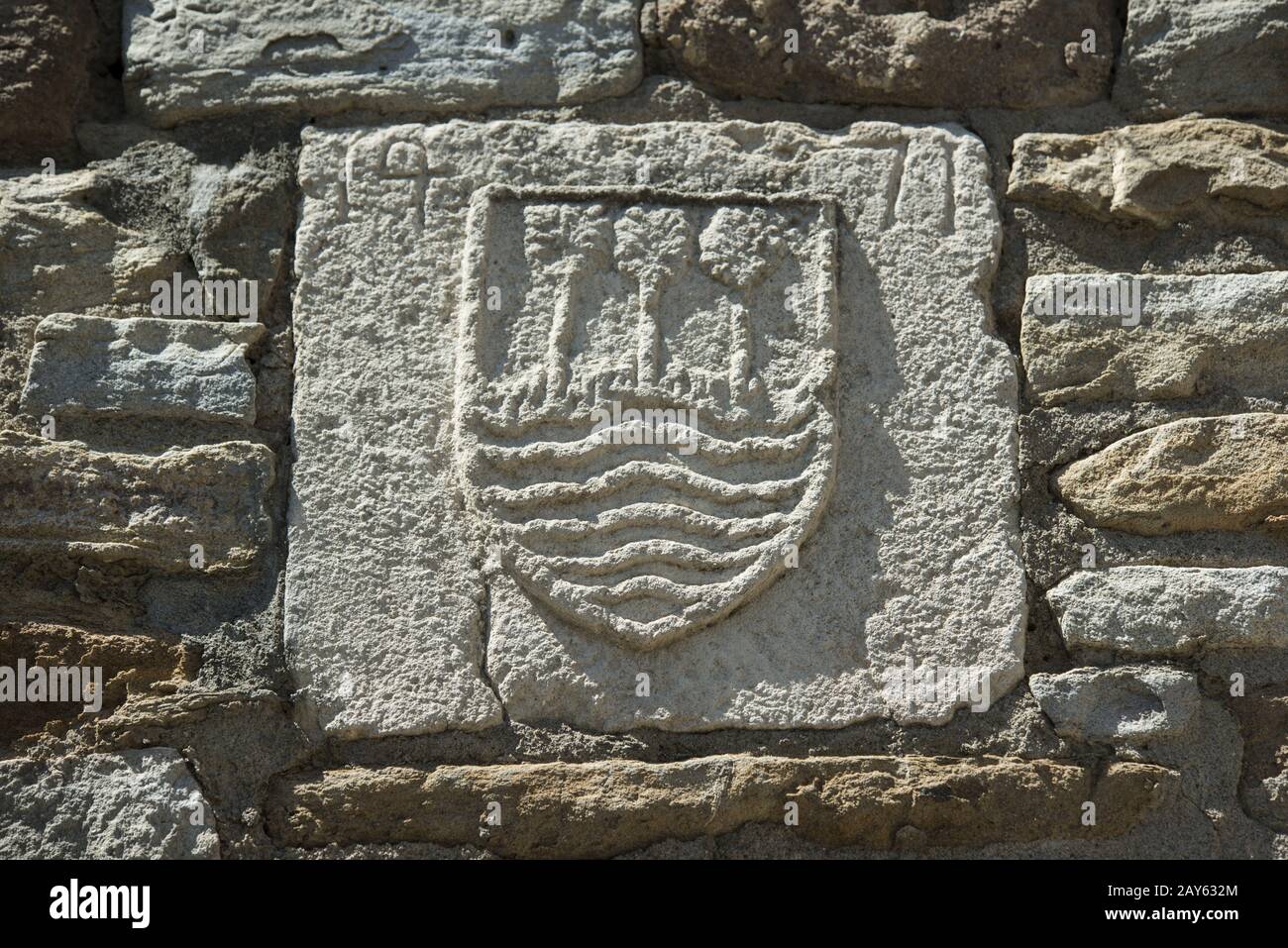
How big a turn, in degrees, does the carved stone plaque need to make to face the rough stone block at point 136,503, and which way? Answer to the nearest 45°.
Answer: approximately 90° to its right

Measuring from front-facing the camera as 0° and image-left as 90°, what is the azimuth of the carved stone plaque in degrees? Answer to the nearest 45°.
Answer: approximately 0°

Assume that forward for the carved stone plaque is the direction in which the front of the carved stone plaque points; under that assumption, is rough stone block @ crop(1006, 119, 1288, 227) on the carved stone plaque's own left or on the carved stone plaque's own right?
on the carved stone plaque's own left

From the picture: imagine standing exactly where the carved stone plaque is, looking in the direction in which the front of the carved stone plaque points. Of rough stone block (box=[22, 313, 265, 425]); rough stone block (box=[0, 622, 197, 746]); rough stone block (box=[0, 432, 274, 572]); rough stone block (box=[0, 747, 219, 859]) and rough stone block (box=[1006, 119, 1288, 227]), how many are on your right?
4

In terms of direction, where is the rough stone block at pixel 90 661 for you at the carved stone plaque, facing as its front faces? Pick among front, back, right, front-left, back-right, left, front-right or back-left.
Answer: right

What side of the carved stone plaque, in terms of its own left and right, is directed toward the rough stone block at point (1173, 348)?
left

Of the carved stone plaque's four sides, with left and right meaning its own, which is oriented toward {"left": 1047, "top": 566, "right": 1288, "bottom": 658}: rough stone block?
left

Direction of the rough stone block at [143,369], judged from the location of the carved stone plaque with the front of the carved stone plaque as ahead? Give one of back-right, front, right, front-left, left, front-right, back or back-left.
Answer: right

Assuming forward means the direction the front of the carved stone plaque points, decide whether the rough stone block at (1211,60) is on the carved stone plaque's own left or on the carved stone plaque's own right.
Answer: on the carved stone plaque's own left

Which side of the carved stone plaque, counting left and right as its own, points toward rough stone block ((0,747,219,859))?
right

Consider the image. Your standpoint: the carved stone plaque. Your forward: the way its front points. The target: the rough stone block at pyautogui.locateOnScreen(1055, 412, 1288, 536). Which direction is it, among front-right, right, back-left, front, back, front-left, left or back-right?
left
